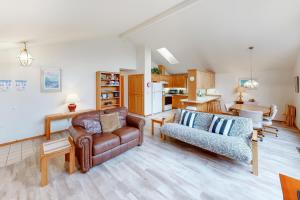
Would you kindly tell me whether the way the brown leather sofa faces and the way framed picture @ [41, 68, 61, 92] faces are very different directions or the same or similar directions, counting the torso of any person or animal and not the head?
same or similar directions

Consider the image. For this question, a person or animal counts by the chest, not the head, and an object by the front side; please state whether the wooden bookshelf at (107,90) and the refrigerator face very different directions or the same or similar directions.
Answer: same or similar directions

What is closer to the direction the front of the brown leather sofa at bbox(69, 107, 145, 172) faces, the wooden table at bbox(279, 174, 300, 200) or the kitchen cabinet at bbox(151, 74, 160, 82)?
the wooden table

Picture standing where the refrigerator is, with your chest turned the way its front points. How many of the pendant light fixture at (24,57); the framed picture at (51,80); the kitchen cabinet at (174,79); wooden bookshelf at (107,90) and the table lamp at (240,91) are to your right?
3

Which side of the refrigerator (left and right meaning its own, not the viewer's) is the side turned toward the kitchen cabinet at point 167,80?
left

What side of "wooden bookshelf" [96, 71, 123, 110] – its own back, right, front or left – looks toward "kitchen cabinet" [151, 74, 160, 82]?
left

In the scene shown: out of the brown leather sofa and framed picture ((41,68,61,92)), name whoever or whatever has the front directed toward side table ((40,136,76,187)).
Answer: the framed picture

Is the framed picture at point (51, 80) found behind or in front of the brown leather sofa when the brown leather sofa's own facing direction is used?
behind

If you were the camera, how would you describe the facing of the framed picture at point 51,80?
facing the viewer

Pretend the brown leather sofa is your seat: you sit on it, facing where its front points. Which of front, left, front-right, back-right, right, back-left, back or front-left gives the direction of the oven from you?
left

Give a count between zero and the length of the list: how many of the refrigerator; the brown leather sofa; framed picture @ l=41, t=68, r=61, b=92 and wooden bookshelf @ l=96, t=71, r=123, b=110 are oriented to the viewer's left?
0

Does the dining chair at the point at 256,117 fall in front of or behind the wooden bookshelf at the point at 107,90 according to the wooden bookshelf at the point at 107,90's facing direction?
in front

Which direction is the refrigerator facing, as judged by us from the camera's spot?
facing the viewer and to the right of the viewer

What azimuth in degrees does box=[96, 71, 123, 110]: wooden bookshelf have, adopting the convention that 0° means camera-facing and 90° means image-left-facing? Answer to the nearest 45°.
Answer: approximately 315°

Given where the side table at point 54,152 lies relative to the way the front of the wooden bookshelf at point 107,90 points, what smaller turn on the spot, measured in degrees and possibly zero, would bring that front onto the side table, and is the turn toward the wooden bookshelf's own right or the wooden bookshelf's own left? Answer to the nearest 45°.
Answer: approximately 45° to the wooden bookshelf's own right
